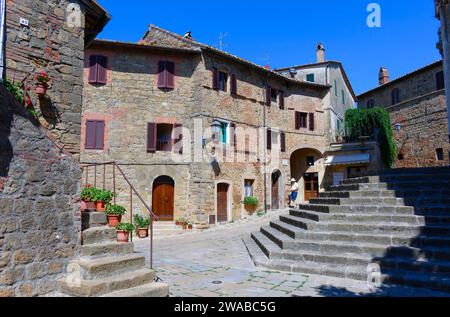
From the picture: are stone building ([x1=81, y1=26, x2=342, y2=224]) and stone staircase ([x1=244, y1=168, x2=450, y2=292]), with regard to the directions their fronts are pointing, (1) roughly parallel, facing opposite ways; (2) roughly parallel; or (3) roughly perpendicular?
roughly perpendicular

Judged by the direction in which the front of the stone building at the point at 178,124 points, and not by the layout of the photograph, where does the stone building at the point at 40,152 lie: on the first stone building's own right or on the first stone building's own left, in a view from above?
on the first stone building's own right

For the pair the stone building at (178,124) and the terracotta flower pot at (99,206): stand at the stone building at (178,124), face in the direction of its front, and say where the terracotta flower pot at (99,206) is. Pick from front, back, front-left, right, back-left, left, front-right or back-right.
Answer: front-right

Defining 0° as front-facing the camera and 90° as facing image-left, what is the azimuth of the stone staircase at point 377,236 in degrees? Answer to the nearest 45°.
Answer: approximately 0°

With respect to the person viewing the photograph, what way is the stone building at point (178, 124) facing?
facing the viewer and to the right of the viewer

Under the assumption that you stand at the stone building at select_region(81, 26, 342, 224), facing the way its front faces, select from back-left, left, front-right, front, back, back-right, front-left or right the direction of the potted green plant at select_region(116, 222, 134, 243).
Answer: front-right

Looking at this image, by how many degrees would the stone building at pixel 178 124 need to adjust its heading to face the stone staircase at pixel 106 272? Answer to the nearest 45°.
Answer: approximately 45° to its right

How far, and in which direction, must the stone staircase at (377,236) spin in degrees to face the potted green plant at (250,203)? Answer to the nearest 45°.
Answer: approximately 135° to its right

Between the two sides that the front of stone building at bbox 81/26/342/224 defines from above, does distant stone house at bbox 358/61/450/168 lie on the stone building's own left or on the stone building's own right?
on the stone building's own left

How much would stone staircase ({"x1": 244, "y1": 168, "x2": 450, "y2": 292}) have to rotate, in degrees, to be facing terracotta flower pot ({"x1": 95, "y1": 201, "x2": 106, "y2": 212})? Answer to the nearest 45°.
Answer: approximately 45° to its right
